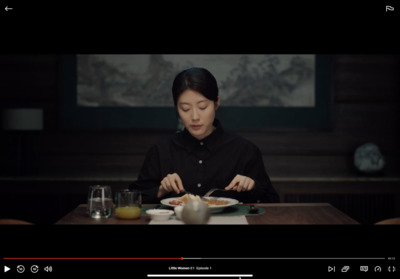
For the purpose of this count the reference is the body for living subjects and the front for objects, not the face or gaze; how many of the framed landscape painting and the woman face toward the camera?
2

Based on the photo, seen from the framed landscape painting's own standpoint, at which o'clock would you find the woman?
The woman is roughly at 12 o'clock from the framed landscape painting.

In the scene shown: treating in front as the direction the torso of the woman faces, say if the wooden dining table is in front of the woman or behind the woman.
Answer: in front

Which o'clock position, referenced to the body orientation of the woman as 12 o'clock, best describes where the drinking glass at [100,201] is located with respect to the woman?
The drinking glass is roughly at 1 o'clock from the woman.

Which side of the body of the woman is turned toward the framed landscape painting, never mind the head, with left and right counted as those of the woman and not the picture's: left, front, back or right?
back

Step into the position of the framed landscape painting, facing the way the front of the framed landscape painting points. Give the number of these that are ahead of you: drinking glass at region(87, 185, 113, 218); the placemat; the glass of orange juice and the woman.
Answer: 4

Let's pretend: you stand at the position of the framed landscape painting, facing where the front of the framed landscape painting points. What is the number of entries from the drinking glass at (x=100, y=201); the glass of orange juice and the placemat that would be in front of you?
3

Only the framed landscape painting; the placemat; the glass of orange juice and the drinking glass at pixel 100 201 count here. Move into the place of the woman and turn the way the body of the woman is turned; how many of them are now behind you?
1

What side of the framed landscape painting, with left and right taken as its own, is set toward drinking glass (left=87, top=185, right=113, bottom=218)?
front

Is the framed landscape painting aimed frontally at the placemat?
yes

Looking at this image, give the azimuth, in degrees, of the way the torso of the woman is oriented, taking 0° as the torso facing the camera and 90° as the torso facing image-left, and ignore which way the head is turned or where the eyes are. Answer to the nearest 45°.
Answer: approximately 0°
